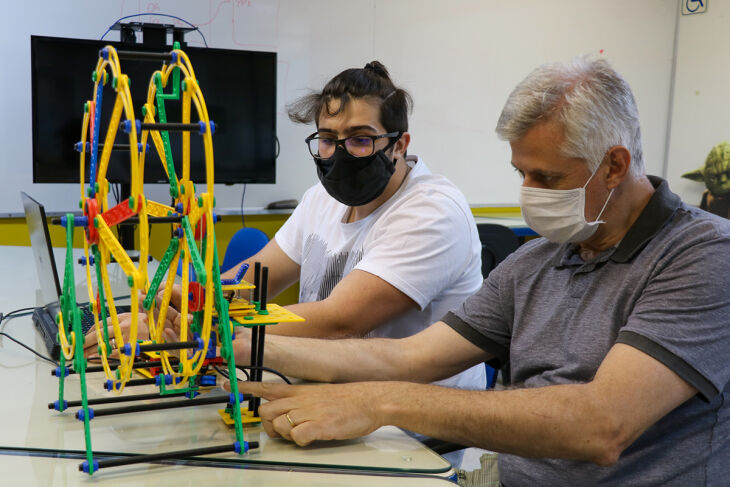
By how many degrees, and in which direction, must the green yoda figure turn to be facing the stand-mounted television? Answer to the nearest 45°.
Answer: approximately 45° to its right

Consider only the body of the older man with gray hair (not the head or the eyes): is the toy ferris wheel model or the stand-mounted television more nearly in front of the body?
the toy ferris wheel model

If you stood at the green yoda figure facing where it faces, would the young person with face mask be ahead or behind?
ahead

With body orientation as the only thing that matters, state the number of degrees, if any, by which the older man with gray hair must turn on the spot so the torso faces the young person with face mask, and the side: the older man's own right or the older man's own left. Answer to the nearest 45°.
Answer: approximately 90° to the older man's own right

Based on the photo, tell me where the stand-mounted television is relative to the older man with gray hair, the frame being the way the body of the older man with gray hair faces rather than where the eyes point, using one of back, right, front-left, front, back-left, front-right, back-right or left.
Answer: right

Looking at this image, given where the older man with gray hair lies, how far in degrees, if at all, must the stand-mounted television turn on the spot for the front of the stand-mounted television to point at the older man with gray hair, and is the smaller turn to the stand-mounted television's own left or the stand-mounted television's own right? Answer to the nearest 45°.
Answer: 0° — it already faces them

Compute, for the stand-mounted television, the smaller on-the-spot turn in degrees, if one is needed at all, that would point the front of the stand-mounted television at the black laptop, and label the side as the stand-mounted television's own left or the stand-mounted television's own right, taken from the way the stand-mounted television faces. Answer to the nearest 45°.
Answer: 0° — it already faces it

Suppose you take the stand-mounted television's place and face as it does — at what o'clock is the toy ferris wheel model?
The toy ferris wheel model is roughly at 12 o'clock from the stand-mounted television.

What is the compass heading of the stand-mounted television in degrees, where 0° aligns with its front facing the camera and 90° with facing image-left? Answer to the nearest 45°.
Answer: approximately 0°
